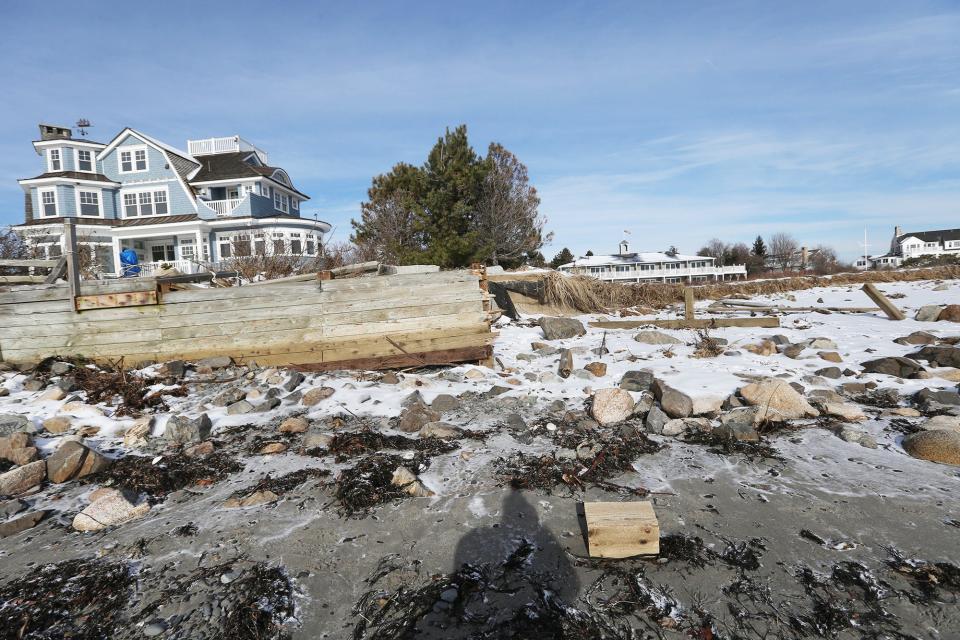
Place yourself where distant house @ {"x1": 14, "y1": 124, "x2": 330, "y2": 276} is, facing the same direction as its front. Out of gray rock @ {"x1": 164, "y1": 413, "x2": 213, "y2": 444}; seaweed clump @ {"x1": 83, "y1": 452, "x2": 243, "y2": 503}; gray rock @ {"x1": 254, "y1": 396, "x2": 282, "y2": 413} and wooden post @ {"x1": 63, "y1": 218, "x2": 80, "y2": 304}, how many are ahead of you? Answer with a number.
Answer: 4

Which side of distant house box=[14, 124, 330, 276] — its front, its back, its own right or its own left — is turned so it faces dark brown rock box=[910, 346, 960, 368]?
front

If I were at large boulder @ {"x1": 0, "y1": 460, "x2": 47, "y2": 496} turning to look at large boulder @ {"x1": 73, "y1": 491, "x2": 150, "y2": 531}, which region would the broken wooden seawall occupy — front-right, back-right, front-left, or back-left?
back-left

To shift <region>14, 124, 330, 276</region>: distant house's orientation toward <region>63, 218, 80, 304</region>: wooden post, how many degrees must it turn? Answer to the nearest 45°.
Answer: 0° — it already faces it

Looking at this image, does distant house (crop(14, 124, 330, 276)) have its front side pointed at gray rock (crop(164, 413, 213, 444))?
yes

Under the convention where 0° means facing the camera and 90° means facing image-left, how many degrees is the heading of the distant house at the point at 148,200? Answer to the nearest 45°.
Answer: approximately 0°

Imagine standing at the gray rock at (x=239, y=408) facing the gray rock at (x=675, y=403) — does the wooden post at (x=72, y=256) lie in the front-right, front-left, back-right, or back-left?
back-left

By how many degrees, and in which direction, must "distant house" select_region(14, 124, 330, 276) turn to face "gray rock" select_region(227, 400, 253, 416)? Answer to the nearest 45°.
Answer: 0° — it already faces it

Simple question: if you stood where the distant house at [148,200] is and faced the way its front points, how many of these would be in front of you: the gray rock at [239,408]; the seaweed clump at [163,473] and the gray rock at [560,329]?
3

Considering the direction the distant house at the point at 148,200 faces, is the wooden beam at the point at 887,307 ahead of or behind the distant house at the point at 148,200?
ahead

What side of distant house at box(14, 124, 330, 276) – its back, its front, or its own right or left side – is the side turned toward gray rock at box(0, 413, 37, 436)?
front

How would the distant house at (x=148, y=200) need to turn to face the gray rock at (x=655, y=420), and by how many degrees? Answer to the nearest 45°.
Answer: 0° — it already faces it

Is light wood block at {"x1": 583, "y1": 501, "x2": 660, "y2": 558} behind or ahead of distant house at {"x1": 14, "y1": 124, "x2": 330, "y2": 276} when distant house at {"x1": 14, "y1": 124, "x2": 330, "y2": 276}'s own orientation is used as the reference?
ahead

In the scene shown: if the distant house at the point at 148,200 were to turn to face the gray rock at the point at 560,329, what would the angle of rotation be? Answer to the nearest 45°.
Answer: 0° — it already faces it

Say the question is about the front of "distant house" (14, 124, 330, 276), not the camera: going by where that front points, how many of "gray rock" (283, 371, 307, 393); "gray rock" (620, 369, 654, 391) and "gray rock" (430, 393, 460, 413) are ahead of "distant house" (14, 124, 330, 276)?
3

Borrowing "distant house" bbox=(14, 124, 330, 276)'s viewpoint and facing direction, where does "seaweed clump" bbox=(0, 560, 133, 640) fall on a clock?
The seaweed clump is roughly at 12 o'clock from the distant house.
